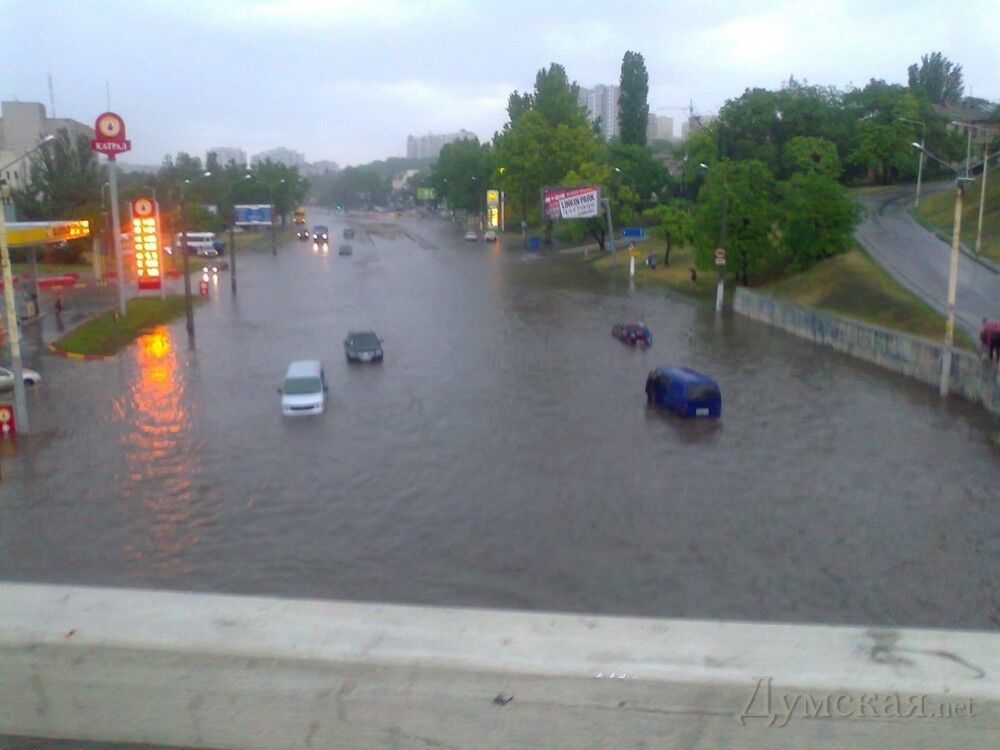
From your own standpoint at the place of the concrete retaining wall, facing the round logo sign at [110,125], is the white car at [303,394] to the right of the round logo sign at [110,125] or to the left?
left

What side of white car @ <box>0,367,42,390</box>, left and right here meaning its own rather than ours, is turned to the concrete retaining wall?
front

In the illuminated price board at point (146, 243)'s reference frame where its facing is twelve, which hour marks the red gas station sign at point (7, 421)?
The red gas station sign is roughly at 12 o'clock from the illuminated price board.

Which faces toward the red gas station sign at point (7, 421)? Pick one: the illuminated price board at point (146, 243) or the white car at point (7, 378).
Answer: the illuminated price board

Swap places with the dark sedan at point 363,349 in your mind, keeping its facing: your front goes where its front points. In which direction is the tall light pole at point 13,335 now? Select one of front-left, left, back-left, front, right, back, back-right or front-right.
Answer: front-right

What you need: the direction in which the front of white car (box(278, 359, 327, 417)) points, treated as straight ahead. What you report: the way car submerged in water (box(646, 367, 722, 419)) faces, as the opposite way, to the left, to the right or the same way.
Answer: the opposite way

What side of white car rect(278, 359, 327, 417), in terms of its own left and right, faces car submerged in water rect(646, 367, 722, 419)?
left

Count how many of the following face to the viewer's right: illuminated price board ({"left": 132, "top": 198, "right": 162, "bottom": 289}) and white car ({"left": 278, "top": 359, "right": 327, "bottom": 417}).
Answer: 0

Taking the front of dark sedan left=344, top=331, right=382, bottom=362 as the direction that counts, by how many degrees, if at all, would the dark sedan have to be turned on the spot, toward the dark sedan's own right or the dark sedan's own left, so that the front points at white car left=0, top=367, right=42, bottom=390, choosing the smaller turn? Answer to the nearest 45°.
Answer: approximately 45° to the dark sedan's own right

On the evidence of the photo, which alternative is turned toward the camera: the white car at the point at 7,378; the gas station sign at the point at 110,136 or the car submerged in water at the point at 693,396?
the gas station sign

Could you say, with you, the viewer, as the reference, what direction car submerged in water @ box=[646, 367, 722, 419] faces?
facing away from the viewer and to the left of the viewer
